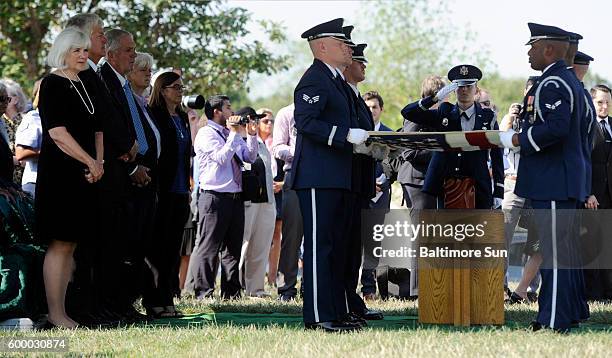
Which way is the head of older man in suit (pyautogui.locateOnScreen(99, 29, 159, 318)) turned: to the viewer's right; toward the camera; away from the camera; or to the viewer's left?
to the viewer's right

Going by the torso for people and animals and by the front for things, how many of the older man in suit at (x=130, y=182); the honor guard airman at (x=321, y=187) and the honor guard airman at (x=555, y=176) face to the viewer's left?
1

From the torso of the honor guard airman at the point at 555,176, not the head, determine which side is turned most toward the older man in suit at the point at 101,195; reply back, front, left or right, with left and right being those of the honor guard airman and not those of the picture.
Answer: front

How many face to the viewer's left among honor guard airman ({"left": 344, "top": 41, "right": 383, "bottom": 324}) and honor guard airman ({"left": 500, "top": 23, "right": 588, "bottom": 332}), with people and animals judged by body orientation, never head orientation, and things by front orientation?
1

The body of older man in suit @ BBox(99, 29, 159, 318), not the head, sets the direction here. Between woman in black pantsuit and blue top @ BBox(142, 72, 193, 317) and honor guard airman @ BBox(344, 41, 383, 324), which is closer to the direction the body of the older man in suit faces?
the honor guard airman

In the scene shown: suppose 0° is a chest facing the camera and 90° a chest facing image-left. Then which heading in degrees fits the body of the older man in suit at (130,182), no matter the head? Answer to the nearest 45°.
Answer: approximately 315°

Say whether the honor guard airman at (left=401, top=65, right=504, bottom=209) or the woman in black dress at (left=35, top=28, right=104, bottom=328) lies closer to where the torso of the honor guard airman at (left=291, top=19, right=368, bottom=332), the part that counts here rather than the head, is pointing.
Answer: the honor guard airman

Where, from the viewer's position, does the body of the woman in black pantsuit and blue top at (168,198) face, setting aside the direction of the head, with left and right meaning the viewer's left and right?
facing the viewer and to the right of the viewer

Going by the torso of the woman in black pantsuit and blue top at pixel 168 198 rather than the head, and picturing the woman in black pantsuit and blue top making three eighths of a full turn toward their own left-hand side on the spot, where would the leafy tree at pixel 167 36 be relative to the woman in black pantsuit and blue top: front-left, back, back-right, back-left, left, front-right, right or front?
front

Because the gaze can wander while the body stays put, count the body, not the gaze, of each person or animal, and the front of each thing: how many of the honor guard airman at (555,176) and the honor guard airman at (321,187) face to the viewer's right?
1

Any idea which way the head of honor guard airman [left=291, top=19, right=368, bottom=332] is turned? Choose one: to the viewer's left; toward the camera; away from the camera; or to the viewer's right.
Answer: to the viewer's right

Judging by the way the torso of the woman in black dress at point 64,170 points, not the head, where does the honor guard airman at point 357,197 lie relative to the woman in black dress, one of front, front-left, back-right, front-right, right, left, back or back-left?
front-left

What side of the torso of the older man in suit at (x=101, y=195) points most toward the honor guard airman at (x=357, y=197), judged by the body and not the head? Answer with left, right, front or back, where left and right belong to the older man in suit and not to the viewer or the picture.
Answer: front

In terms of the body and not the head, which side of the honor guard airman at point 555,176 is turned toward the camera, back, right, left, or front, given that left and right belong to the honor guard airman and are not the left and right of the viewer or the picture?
left

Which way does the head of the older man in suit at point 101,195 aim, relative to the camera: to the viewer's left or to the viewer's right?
to the viewer's right

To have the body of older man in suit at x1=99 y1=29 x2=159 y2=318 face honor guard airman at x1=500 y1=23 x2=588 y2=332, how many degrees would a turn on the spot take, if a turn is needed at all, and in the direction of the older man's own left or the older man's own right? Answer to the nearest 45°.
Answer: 0° — they already face them
